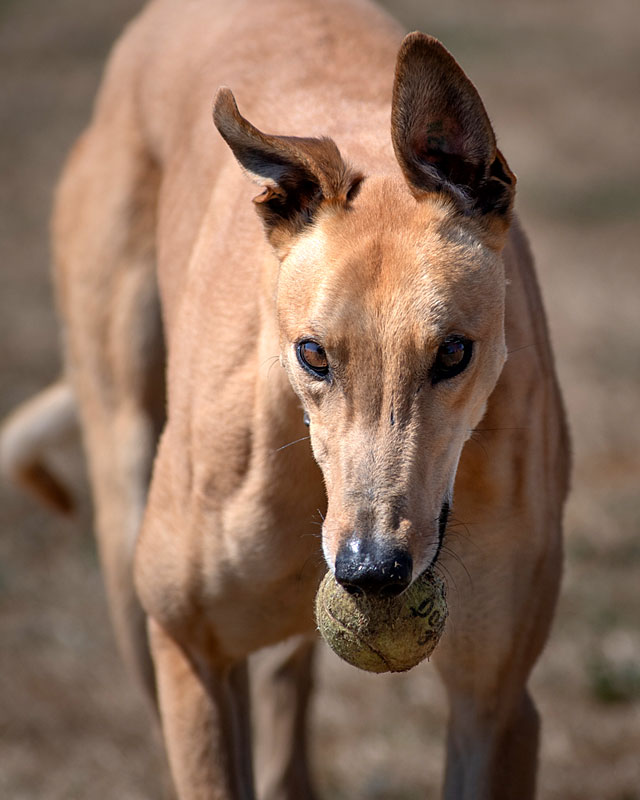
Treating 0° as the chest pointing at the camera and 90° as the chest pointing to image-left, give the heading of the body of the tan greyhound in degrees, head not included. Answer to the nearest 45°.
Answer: approximately 0°
